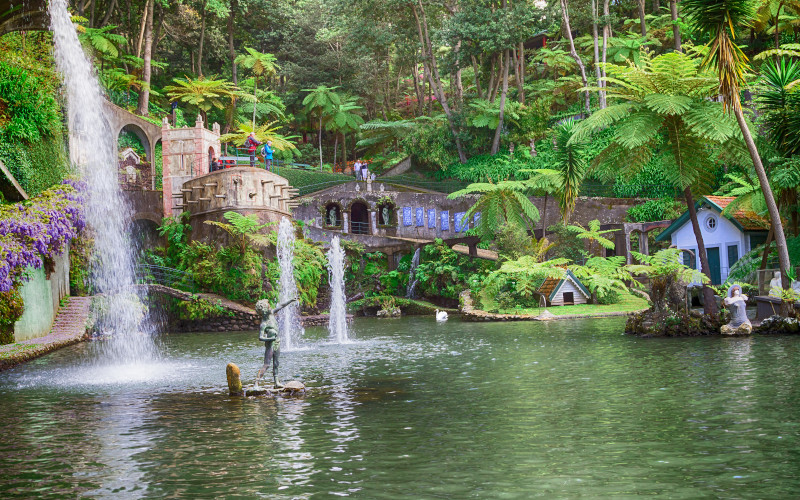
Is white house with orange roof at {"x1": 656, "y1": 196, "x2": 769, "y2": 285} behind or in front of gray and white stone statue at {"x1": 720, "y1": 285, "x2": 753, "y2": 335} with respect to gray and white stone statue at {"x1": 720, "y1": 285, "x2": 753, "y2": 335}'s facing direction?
behind

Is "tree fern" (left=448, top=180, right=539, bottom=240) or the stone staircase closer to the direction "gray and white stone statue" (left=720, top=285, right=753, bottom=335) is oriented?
the stone staircase

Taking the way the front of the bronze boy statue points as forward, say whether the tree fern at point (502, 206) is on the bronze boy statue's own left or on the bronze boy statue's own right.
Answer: on the bronze boy statue's own left

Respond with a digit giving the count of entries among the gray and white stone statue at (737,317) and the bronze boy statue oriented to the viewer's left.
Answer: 0

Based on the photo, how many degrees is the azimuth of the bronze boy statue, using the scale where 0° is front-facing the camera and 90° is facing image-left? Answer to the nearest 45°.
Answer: approximately 315°

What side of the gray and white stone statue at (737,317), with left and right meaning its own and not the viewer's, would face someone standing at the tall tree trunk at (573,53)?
back

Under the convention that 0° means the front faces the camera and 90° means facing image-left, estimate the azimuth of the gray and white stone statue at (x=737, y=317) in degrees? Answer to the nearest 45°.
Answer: approximately 0°

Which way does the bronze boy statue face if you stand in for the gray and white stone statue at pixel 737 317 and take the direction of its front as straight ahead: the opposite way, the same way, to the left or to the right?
to the left

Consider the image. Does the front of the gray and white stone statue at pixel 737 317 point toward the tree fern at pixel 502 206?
no

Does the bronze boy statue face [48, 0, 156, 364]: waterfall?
no

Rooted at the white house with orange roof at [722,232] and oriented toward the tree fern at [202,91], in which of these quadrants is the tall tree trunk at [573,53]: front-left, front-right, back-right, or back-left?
front-right

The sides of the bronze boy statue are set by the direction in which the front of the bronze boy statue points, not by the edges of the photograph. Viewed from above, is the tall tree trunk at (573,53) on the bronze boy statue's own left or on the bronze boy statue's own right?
on the bronze boy statue's own left

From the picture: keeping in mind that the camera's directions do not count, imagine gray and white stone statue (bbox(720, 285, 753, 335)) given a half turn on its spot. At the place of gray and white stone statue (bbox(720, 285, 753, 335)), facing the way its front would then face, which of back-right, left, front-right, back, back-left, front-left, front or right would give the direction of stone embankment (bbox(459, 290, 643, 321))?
front-left

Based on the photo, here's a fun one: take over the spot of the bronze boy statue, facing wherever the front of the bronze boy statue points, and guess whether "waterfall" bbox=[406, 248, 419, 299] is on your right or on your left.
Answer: on your left
